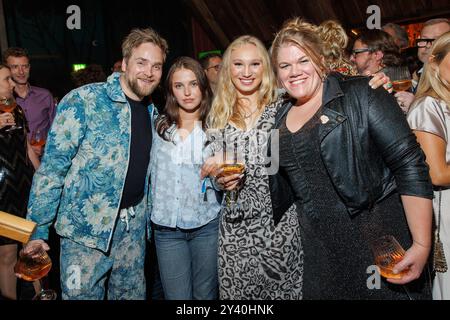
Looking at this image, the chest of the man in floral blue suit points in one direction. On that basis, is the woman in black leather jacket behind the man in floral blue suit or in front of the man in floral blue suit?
in front

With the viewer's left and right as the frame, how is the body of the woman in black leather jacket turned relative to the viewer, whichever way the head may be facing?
facing the viewer and to the left of the viewer

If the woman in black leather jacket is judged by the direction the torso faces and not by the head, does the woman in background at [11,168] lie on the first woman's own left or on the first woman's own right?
on the first woman's own right

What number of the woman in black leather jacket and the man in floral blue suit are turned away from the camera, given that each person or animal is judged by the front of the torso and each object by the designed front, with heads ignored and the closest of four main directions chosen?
0

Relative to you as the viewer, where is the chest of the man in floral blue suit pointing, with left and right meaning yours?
facing the viewer and to the right of the viewer

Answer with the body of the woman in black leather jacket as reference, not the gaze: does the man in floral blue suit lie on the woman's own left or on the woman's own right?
on the woman's own right
